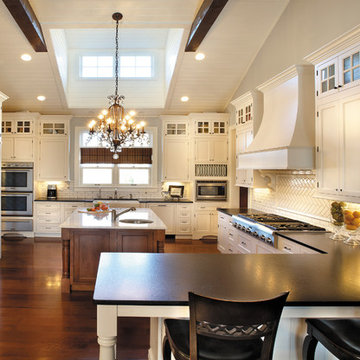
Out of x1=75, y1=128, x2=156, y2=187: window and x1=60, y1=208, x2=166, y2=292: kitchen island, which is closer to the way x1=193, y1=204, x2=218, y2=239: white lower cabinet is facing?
the kitchen island

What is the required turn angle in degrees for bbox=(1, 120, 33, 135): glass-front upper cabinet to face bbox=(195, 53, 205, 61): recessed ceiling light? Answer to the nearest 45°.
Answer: approximately 45° to its left

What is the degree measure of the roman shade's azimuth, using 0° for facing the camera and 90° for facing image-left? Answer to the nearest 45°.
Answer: approximately 0°

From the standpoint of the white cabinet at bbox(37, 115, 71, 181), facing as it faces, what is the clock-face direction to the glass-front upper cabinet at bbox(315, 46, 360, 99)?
The glass-front upper cabinet is roughly at 11 o'clock from the white cabinet.

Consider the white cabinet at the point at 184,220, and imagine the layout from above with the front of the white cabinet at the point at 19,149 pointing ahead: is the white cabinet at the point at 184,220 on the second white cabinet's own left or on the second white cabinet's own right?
on the second white cabinet's own left

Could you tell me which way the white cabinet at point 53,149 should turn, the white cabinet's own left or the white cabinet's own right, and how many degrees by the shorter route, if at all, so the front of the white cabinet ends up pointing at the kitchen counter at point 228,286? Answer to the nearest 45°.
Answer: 0° — it already faces it

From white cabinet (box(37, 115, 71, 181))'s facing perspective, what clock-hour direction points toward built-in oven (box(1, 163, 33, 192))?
The built-in oven is roughly at 3 o'clock from the white cabinet.

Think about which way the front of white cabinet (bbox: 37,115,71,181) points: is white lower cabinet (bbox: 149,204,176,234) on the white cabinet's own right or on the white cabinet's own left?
on the white cabinet's own left

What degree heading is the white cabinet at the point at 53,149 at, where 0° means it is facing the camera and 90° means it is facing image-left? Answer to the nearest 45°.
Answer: approximately 0°
